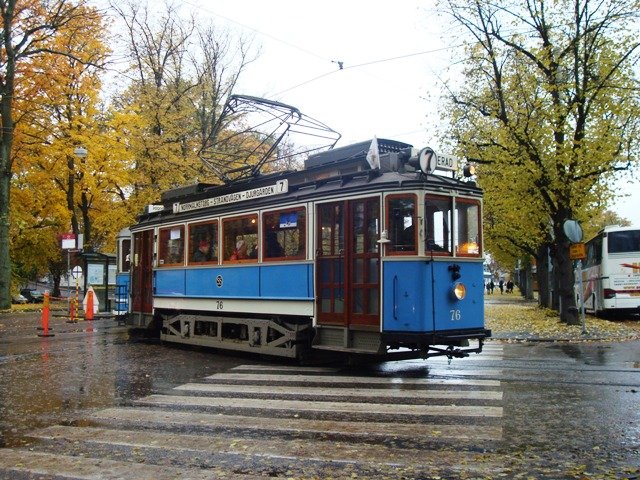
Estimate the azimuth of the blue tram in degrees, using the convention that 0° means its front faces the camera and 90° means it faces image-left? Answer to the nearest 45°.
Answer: approximately 315°

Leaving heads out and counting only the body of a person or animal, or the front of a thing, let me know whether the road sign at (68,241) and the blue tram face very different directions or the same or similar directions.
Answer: same or similar directions

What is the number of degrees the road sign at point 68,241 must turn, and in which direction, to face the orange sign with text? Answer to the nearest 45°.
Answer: approximately 45° to its left

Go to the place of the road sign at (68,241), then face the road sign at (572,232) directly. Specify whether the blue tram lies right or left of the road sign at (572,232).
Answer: right

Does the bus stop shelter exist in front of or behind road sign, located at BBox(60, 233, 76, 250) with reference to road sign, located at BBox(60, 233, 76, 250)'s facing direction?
behind

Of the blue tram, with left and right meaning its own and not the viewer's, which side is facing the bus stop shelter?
back

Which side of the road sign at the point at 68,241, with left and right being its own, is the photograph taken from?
front

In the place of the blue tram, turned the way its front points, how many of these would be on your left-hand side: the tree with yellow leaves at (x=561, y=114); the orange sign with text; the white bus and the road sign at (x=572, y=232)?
4

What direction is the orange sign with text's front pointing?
toward the camera

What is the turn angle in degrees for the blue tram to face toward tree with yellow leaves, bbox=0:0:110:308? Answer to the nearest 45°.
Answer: approximately 180°

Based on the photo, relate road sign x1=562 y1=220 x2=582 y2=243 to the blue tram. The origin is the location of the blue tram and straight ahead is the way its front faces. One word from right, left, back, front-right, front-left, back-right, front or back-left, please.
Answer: left

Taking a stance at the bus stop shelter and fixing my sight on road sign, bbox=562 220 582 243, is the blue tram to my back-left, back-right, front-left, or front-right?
front-right

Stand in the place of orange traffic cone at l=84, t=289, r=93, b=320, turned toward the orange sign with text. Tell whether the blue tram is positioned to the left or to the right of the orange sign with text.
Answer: right

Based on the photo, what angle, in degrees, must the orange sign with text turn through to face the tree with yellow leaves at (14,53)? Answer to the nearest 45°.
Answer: approximately 90° to its right

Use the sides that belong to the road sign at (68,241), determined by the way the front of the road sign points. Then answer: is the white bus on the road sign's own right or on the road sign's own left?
on the road sign's own left

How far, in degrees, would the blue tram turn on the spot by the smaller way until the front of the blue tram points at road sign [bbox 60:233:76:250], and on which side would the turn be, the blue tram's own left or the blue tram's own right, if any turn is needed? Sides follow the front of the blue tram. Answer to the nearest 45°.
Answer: approximately 180°
